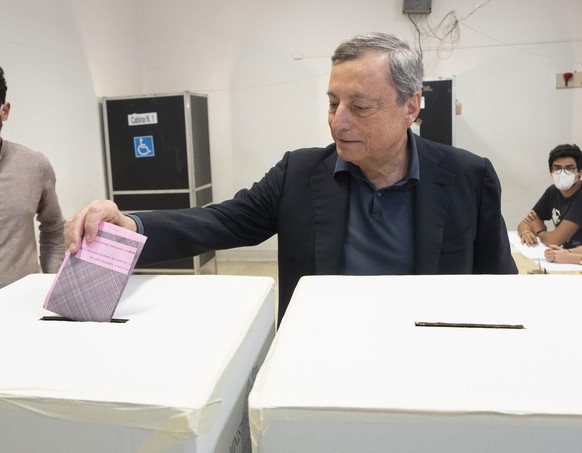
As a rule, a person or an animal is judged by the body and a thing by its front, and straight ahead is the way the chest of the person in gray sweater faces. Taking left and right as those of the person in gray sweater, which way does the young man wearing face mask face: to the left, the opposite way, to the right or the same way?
to the right

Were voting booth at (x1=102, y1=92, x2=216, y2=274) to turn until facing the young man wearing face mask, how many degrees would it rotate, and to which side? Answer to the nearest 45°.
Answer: approximately 45° to its left

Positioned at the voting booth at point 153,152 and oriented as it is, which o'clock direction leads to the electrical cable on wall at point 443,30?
The electrical cable on wall is roughly at 9 o'clock from the voting booth.

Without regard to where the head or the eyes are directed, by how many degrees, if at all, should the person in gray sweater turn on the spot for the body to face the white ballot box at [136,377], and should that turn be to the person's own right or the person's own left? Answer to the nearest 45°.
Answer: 0° — they already face it

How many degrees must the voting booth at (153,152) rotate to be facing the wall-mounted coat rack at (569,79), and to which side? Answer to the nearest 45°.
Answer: approximately 90° to its left

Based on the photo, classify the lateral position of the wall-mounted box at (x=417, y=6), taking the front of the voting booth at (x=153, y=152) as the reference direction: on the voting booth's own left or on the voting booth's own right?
on the voting booth's own left

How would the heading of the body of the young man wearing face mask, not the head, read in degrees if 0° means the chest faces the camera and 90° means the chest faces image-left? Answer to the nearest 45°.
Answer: approximately 45°
